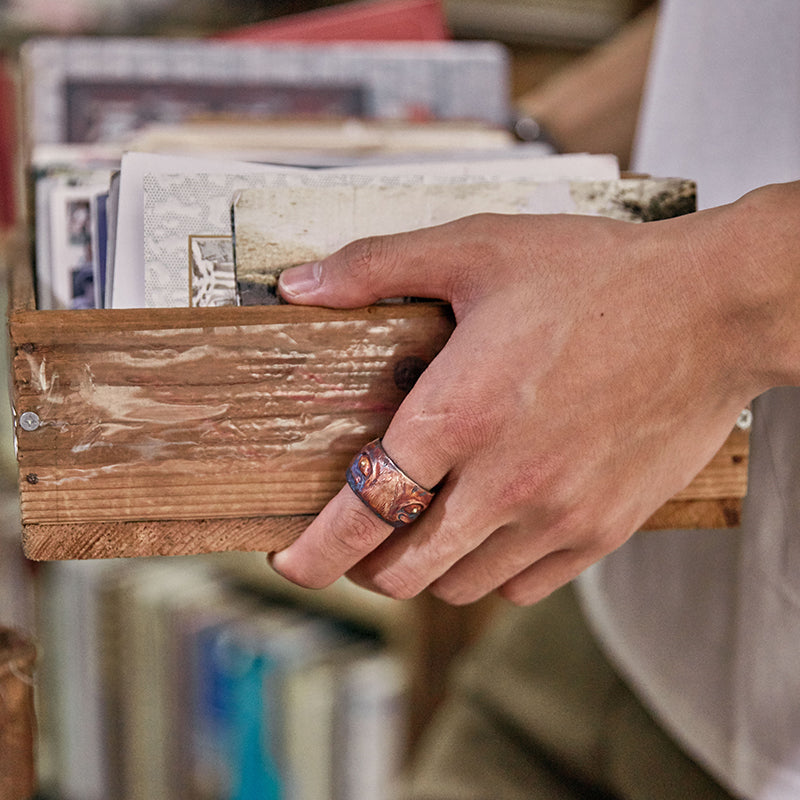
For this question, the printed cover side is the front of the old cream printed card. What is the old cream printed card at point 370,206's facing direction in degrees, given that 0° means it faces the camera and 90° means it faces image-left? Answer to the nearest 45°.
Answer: approximately 0°

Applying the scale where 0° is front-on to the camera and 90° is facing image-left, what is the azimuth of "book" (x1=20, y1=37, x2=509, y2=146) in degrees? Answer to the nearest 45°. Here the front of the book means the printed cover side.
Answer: approximately 0°

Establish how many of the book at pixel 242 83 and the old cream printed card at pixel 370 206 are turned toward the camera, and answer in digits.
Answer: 2
